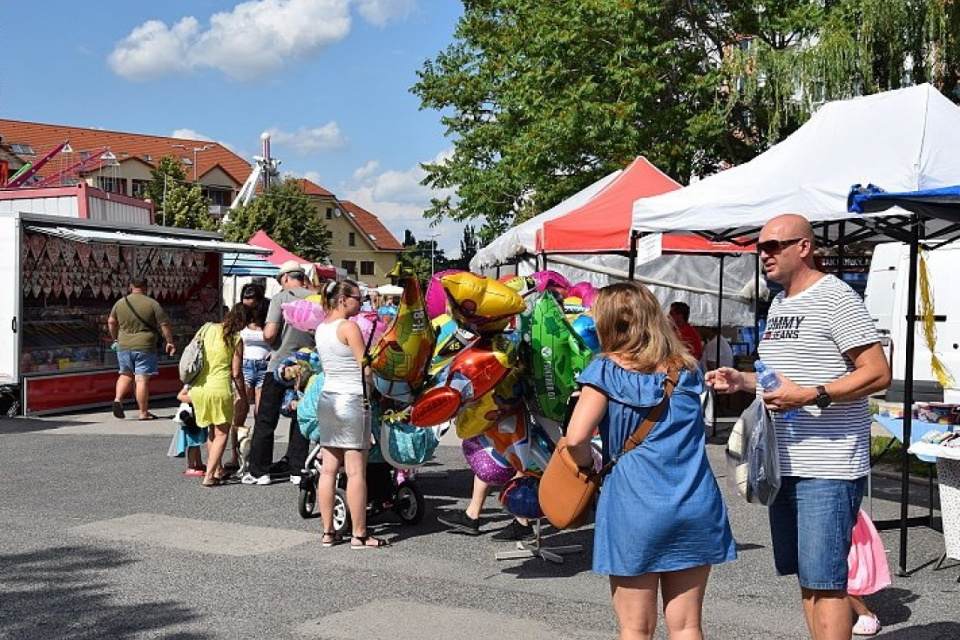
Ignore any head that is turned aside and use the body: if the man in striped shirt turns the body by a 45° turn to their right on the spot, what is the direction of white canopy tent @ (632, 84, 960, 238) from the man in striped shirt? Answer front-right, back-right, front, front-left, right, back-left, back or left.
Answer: right

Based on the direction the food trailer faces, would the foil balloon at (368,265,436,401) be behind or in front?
in front

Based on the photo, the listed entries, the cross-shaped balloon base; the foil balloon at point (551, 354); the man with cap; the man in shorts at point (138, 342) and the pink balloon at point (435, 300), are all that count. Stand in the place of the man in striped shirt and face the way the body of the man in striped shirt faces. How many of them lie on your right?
5

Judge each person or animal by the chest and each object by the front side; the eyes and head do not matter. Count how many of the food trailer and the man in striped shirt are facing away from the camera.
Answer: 0

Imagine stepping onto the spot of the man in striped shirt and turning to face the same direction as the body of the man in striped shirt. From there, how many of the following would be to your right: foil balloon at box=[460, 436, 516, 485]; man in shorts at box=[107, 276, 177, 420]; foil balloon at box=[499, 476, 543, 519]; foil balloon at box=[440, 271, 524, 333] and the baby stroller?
5

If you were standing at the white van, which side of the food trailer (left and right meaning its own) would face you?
front

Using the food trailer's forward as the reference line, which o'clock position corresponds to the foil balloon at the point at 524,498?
The foil balloon is roughly at 1 o'clock from the food trailer.

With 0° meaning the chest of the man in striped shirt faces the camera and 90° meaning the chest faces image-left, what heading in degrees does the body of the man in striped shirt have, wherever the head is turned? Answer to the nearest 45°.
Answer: approximately 45°

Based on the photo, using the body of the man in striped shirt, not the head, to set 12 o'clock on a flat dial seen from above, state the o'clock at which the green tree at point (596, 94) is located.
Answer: The green tree is roughly at 4 o'clock from the man in striped shirt.

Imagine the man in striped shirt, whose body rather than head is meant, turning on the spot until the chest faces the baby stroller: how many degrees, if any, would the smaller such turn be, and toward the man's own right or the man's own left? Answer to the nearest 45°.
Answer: approximately 90° to the man's own right

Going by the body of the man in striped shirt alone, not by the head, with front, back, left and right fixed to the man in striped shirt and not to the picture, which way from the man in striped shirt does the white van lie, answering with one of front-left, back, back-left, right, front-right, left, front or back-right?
back-right
